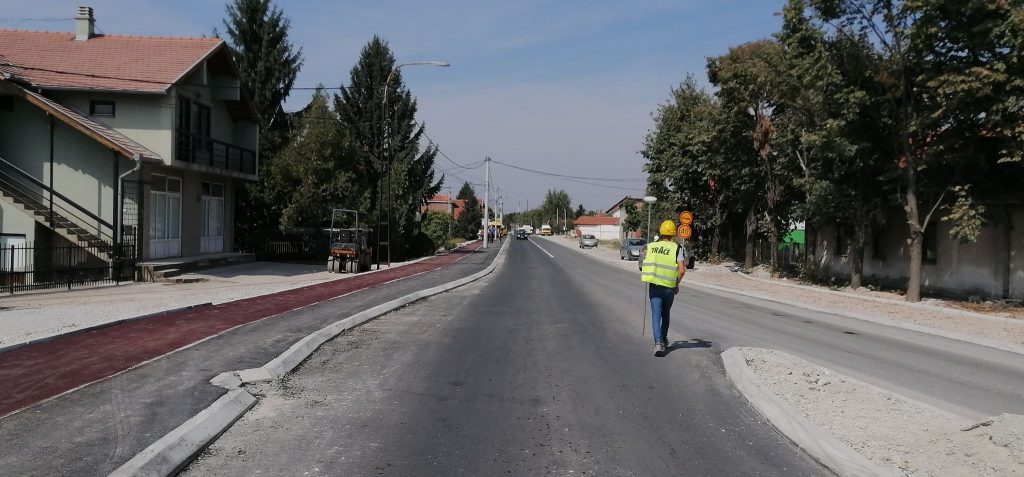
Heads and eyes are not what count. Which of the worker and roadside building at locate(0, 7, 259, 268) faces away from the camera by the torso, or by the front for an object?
the worker

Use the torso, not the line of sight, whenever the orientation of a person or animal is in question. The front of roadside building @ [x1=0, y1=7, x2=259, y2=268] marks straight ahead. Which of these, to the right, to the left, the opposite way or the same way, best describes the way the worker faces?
to the left

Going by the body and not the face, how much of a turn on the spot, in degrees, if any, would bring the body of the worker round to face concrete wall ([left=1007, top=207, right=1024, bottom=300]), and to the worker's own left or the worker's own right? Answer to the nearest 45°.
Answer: approximately 45° to the worker's own right

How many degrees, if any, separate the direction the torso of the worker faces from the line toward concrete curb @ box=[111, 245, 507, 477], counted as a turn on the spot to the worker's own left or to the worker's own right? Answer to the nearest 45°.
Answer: approximately 135° to the worker's own left

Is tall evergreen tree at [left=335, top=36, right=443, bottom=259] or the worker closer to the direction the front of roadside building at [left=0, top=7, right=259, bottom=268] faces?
the worker

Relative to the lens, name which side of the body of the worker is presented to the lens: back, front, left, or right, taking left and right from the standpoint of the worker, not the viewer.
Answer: back

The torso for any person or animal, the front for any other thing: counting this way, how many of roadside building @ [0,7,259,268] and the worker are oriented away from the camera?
1

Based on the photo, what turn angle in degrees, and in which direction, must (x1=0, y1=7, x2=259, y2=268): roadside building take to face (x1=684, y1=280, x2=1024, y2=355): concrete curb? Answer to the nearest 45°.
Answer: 0° — it already faces it

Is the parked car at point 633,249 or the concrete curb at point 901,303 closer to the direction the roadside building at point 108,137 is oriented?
the concrete curb

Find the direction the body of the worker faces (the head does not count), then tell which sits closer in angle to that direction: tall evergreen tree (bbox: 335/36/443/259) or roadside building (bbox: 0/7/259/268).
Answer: the tall evergreen tree
